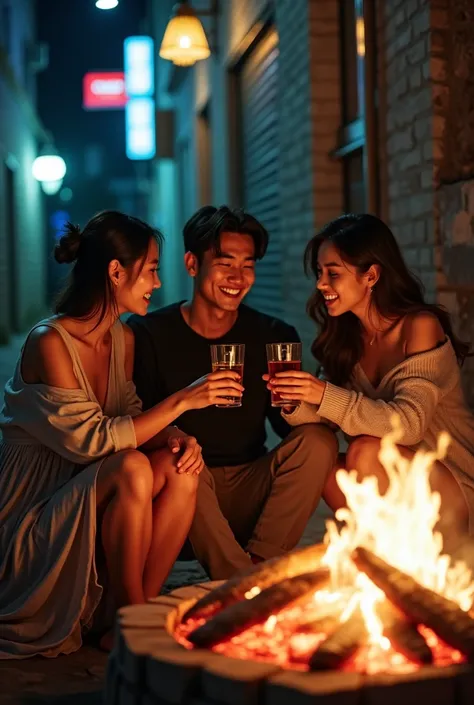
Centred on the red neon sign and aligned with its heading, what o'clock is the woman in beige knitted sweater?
The woman in beige knitted sweater is roughly at 12 o'clock from the red neon sign.

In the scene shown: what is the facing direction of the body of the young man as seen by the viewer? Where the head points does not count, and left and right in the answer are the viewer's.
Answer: facing the viewer

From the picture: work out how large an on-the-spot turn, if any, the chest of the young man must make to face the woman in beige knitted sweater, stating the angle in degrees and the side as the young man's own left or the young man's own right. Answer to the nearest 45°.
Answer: approximately 45° to the young man's own left

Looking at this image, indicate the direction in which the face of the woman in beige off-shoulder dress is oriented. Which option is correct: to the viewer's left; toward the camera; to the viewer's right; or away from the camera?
to the viewer's right

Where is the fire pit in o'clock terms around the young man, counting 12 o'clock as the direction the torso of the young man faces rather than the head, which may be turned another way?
The fire pit is roughly at 12 o'clock from the young man.

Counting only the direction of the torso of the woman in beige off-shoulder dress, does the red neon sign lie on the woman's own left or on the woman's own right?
on the woman's own left

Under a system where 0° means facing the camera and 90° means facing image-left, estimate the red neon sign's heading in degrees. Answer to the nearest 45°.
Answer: approximately 0°

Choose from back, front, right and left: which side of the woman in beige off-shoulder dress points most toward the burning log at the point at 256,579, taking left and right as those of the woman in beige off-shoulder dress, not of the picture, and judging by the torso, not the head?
front

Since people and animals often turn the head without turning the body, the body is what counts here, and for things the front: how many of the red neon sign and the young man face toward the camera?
2

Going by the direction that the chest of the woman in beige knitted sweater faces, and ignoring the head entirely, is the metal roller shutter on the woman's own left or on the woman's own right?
on the woman's own right

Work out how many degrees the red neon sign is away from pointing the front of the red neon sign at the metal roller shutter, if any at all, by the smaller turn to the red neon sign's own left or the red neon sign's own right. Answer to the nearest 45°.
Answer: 0° — it already faces it

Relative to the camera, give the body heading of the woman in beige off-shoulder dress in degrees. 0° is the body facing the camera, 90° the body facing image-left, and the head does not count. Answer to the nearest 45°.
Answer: approximately 315°

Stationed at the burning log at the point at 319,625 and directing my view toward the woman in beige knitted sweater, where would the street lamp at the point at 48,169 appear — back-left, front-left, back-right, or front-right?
front-left

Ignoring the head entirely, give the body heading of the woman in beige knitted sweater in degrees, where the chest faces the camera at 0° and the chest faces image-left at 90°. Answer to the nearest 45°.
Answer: approximately 45°

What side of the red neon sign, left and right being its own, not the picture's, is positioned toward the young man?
front

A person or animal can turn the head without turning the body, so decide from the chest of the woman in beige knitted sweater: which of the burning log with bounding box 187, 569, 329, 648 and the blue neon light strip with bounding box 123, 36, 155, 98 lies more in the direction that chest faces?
the burning log
